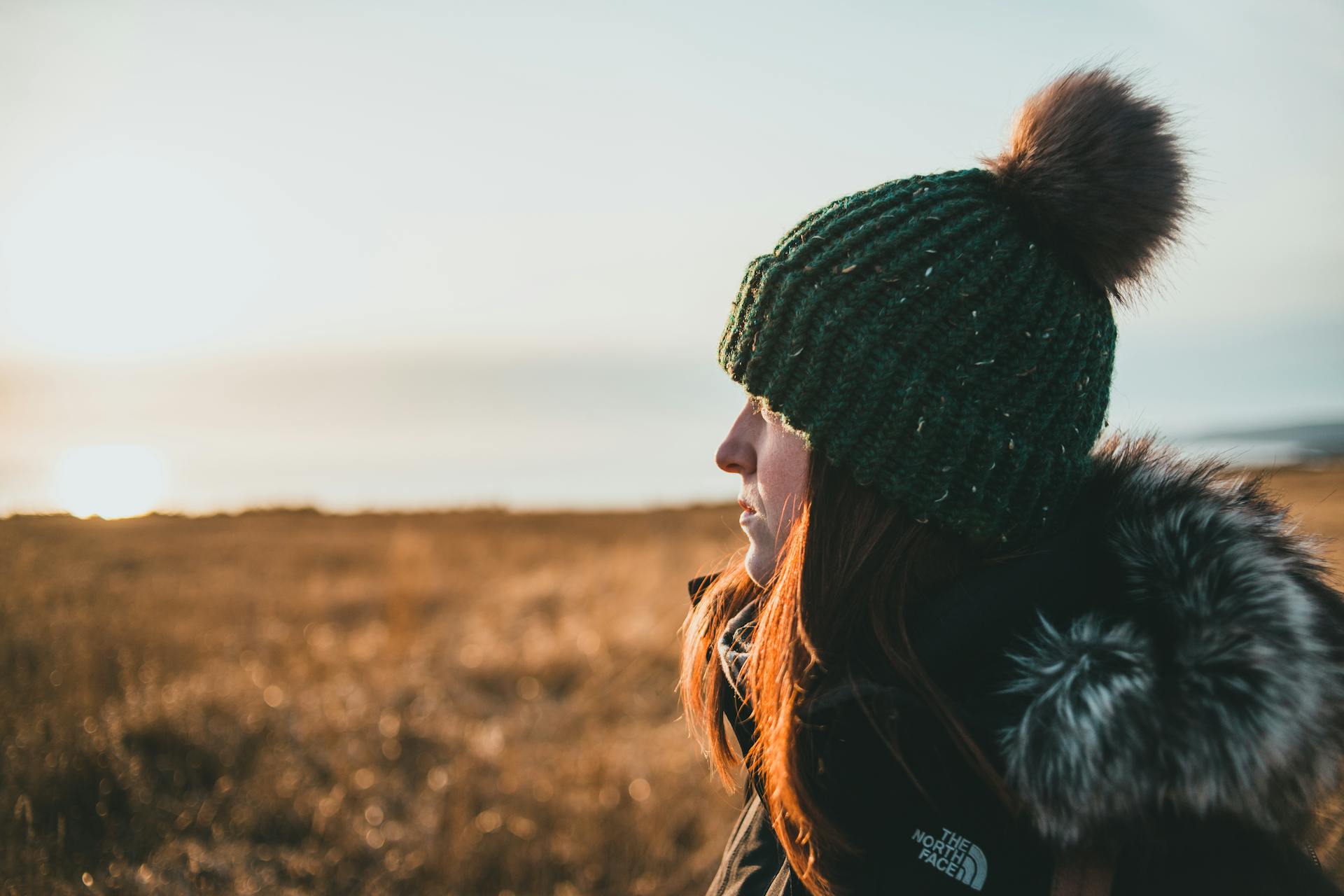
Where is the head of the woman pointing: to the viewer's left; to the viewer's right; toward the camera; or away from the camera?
to the viewer's left

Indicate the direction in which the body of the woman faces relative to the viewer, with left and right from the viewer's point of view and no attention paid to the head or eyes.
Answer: facing to the left of the viewer
